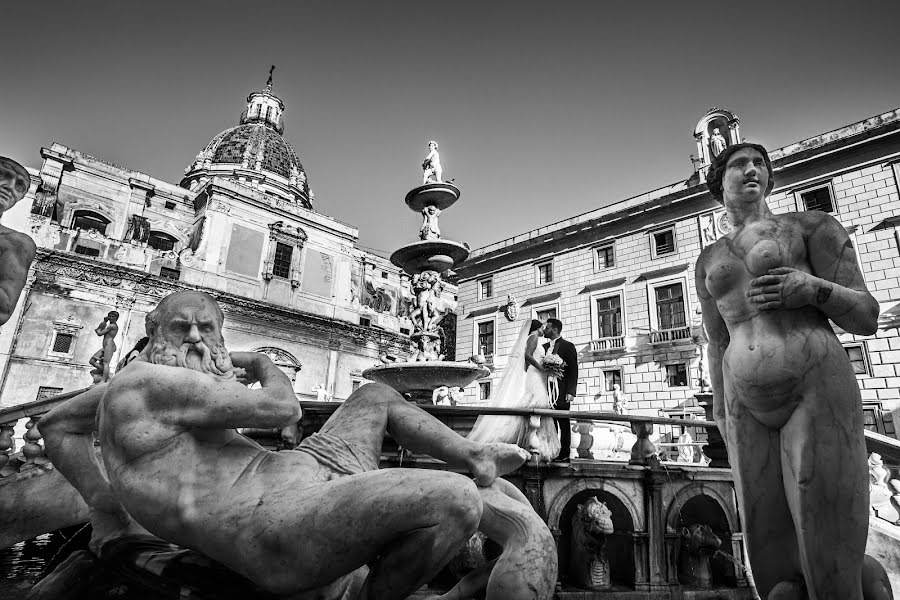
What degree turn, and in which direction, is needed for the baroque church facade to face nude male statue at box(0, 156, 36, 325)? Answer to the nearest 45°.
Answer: approximately 45° to its right

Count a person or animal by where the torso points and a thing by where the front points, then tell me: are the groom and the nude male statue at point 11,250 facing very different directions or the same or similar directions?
very different directions

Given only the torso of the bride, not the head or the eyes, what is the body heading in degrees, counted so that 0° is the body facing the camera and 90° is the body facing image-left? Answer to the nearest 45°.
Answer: approximately 270°

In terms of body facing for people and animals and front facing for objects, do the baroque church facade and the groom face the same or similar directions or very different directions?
very different directions

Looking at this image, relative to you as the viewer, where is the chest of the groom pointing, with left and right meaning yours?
facing to the left of the viewer

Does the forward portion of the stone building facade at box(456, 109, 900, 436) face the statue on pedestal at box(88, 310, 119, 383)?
yes

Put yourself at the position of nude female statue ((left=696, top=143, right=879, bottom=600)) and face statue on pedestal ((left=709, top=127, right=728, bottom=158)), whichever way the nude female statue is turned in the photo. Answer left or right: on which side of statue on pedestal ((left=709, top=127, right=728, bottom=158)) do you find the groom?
left

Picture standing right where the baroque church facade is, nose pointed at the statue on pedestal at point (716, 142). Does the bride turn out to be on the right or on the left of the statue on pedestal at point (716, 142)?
right

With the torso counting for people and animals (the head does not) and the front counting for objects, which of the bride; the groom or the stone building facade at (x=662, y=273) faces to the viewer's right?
the bride
